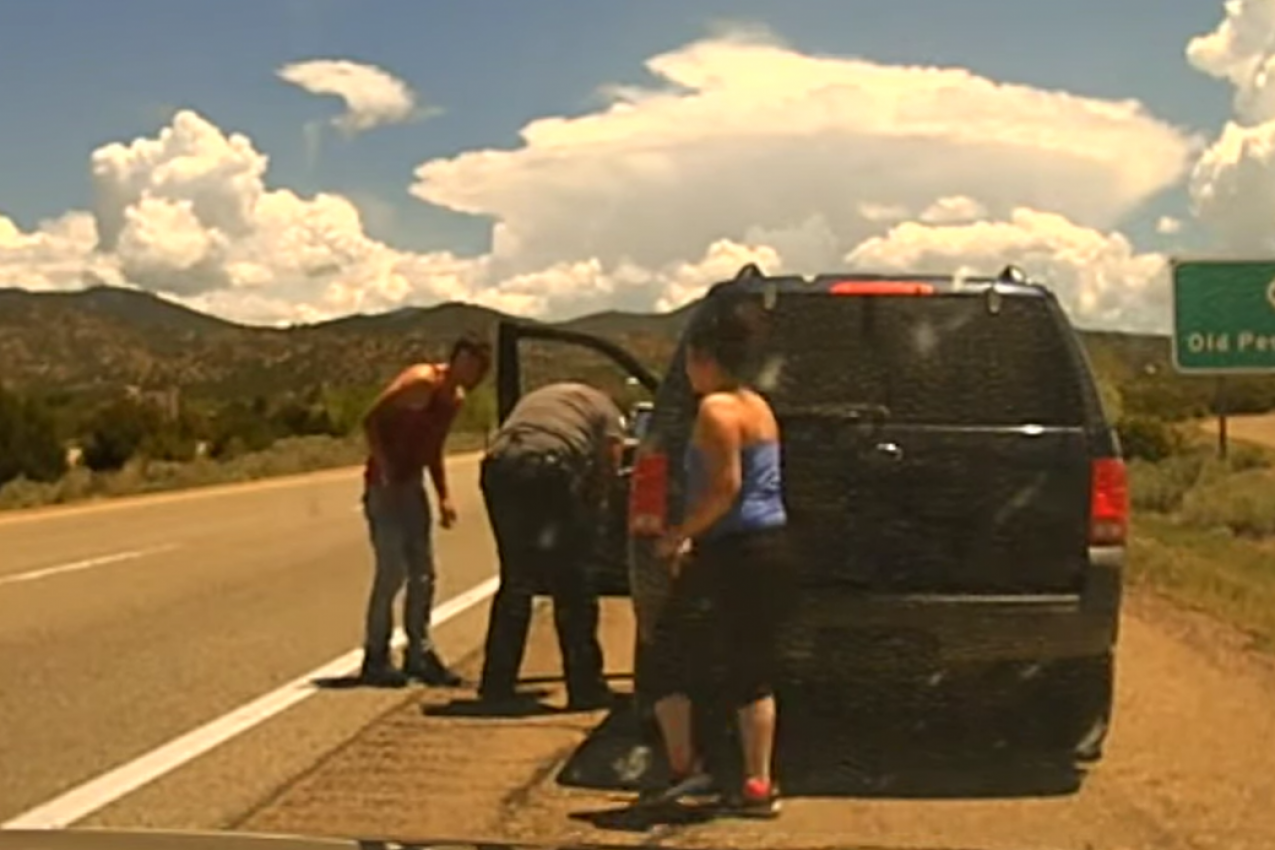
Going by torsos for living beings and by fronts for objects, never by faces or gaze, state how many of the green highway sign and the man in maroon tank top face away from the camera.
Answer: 0

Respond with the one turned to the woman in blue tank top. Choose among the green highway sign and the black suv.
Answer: the green highway sign

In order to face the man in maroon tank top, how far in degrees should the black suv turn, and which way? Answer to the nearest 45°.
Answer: approximately 45° to its left

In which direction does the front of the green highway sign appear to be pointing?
toward the camera

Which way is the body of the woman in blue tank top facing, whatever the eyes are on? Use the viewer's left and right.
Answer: facing away from the viewer and to the left of the viewer

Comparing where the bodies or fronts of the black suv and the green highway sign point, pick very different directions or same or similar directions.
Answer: very different directions

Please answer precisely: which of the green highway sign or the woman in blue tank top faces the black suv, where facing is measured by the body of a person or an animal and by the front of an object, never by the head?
the green highway sign

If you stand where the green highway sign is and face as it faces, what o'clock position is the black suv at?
The black suv is roughly at 12 o'clock from the green highway sign.

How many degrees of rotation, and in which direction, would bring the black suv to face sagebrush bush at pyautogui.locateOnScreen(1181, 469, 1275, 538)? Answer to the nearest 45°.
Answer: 0° — it already faces it

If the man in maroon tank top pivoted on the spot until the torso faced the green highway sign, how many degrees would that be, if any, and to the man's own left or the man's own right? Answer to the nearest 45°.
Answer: approximately 45° to the man's own left

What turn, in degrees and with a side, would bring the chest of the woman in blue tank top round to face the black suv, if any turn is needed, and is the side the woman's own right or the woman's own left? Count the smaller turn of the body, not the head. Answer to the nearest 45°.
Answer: approximately 90° to the woman's own right

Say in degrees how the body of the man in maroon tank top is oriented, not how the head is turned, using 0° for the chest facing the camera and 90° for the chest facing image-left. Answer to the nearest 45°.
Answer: approximately 270°

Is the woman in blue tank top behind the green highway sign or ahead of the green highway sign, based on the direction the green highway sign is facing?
ahead

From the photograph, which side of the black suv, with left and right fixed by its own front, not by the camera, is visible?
back

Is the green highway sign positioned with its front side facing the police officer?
yes

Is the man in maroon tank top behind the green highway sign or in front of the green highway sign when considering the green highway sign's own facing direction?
in front
